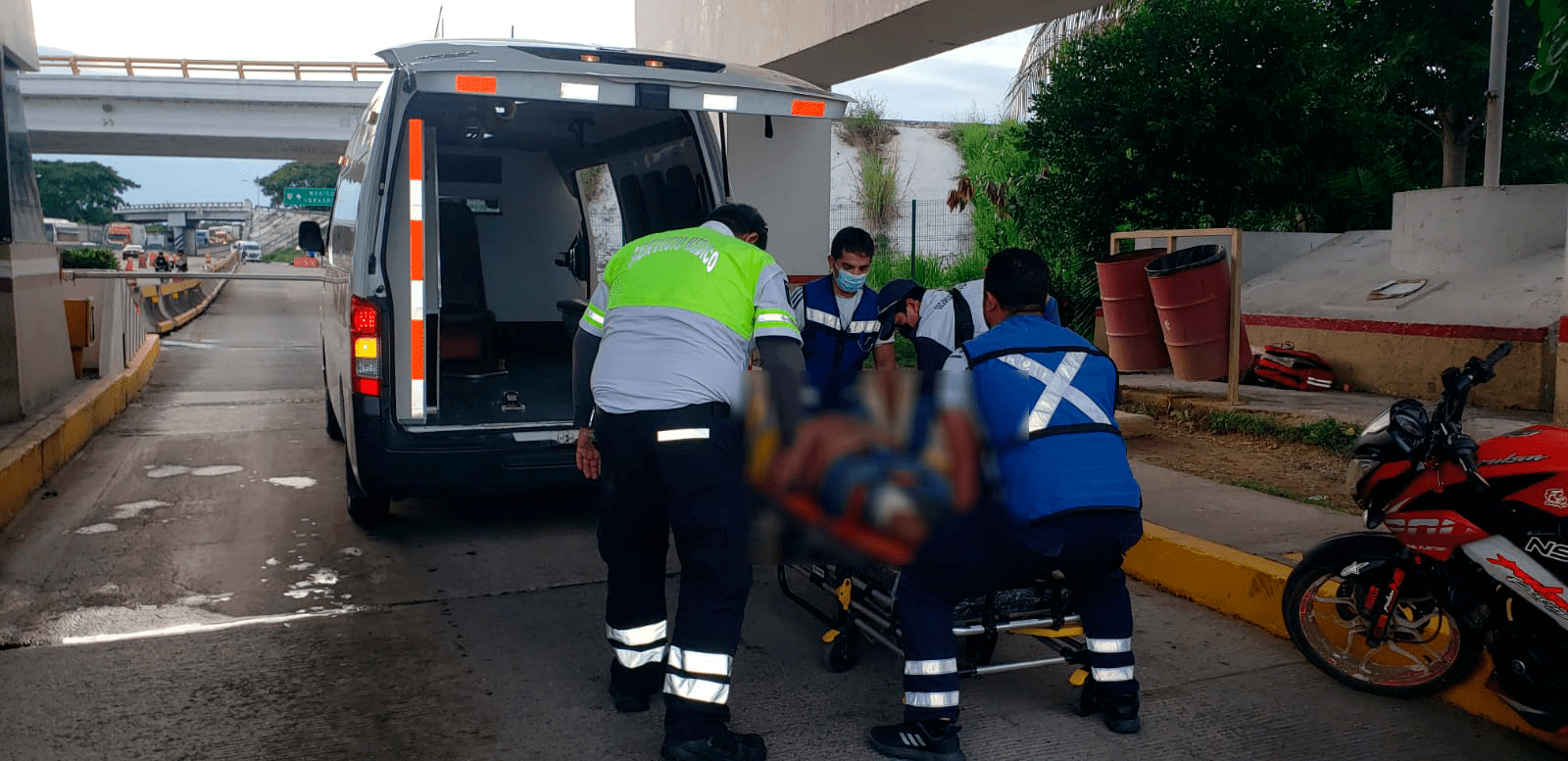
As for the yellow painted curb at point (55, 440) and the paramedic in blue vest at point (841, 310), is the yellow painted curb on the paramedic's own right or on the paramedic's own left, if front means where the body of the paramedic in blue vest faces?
on the paramedic's own right

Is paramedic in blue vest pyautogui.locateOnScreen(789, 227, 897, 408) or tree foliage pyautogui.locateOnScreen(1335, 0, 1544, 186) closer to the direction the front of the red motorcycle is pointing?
the paramedic in blue vest

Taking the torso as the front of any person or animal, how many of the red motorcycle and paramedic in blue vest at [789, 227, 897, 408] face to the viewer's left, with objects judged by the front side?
1

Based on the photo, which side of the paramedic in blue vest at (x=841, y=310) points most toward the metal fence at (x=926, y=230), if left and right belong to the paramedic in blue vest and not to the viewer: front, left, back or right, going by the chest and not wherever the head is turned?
back

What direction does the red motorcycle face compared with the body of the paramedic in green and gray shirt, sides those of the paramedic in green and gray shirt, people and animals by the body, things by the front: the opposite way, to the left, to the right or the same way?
to the left

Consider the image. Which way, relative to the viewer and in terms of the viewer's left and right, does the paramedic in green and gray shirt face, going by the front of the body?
facing away from the viewer and to the right of the viewer

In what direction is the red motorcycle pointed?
to the viewer's left

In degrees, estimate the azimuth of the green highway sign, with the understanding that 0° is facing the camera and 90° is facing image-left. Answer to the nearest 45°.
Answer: approximately 0°

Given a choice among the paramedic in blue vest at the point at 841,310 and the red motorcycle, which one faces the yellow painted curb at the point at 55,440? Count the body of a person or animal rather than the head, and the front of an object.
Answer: the red motorcycle

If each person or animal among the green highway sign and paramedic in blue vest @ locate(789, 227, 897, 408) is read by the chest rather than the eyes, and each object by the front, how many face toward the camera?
2

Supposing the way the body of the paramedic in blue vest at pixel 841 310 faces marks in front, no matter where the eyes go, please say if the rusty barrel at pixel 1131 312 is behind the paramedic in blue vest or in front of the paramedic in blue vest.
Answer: behind

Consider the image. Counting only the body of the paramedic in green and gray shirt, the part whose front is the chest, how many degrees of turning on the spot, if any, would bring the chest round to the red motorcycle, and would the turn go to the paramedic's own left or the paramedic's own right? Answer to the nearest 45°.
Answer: approximately 45° to the paramedic's own right

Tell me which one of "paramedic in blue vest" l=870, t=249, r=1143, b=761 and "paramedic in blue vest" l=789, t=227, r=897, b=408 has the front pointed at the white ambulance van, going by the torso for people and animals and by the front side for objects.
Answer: "paramedic in blue vest" l=870, t=249, r=1143, b=761
